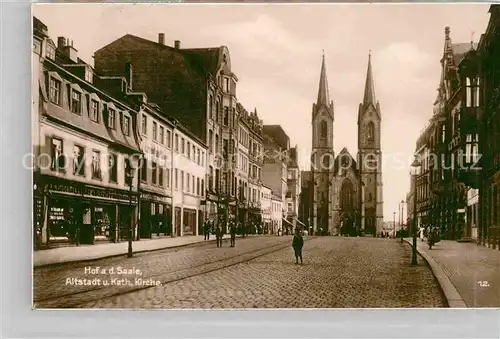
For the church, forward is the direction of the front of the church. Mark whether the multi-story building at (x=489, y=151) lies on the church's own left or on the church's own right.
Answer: on the church's own left

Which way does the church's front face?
toward the camera

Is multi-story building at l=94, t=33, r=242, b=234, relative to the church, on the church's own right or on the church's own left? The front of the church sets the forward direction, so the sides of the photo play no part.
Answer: on the church's own right

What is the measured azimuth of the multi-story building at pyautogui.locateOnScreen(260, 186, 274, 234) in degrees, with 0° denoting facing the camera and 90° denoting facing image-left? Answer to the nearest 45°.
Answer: approximately 315°
